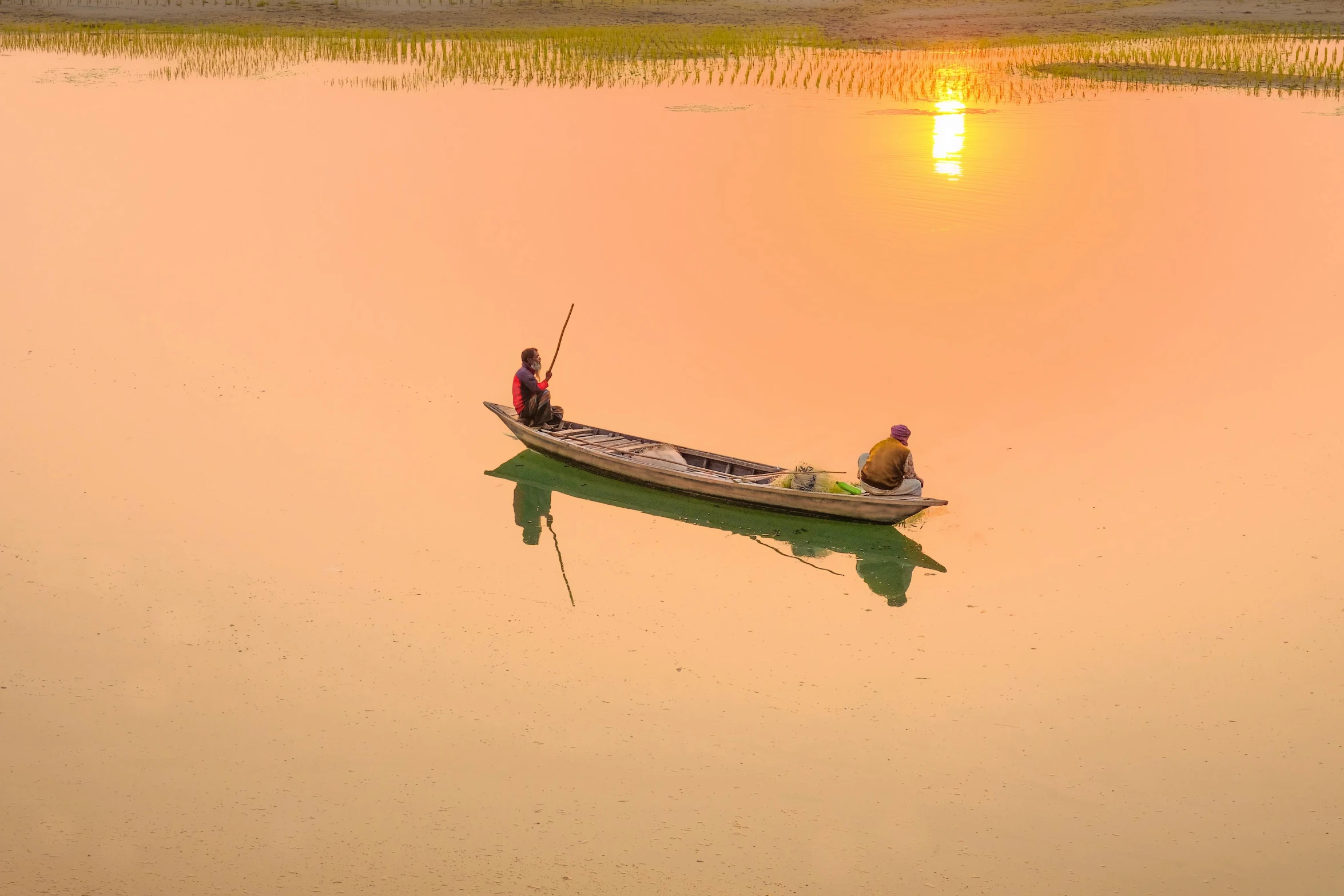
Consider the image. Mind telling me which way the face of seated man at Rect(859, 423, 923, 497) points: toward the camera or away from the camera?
away from the camera

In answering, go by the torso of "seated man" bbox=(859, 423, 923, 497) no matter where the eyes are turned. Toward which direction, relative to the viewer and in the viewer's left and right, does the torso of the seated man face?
facing away from the viewer and to the right of the viewer

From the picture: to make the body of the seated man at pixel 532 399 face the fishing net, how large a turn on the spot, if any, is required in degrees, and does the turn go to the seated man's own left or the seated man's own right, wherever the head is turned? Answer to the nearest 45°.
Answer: approximately 45° to the seated man's own right

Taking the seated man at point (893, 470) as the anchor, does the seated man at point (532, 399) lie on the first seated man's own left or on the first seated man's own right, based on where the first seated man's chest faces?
on the first seated man's own left

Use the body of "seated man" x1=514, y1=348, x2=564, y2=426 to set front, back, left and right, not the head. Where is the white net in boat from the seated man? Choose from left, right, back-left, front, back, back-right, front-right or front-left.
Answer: front-right

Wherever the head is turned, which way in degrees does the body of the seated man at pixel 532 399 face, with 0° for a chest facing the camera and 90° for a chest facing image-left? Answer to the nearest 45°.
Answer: approximately 270°

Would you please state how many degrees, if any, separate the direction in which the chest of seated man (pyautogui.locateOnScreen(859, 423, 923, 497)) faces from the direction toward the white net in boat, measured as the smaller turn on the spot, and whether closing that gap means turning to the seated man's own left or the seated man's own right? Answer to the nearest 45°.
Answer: approximately 135° to the seated man's own left

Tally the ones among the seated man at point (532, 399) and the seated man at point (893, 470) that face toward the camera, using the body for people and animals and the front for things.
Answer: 0
